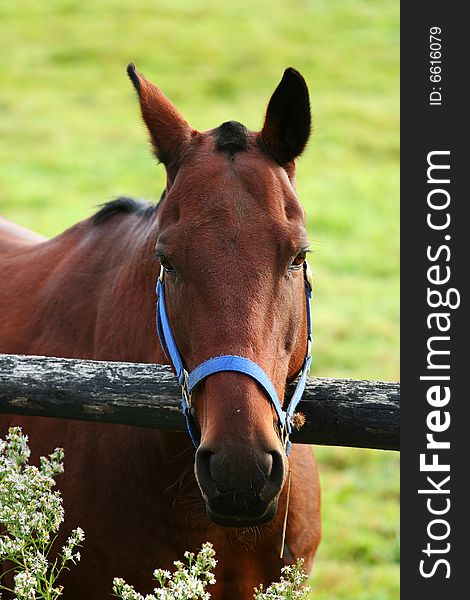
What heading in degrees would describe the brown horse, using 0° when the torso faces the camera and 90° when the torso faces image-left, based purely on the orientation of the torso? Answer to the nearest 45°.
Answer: approximately 315°
